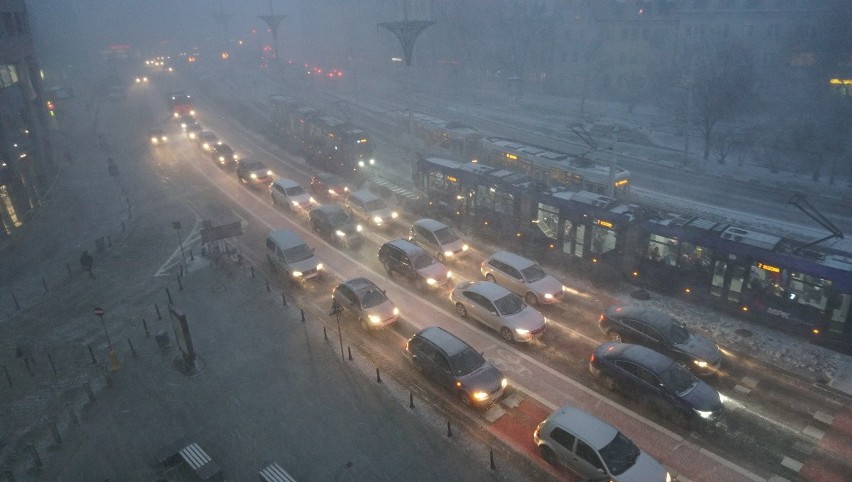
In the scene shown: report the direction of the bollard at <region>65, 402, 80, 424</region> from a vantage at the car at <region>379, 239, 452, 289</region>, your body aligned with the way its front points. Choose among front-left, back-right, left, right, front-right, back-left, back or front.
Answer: right

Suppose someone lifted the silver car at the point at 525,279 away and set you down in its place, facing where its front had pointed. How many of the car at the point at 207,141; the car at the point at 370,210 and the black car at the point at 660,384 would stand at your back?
2

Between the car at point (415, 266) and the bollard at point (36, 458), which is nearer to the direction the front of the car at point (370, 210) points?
the car

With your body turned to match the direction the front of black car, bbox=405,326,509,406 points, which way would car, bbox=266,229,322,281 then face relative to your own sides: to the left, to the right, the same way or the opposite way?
the same way

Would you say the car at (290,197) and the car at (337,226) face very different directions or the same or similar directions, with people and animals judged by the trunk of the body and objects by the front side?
same or similar directions

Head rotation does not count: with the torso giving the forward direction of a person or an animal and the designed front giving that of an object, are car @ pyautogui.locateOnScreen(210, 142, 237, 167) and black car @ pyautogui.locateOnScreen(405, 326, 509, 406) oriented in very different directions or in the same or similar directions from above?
same or similar directions

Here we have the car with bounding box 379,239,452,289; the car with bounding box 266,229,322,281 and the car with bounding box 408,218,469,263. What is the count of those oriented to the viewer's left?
0

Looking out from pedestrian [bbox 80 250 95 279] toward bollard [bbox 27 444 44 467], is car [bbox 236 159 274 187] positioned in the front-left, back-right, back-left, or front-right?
back-left

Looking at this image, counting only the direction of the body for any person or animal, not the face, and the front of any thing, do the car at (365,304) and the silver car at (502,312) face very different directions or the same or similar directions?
same or similar directions

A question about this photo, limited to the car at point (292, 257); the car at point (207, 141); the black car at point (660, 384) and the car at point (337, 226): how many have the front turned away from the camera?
0

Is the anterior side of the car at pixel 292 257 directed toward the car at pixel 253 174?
no

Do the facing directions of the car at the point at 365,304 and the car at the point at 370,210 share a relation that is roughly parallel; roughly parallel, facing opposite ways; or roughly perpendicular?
roughly parallel

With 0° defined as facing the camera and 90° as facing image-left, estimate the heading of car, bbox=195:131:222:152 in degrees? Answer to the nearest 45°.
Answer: approximately 315°

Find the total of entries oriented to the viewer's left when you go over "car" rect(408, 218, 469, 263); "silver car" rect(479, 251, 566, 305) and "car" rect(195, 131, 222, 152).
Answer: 0

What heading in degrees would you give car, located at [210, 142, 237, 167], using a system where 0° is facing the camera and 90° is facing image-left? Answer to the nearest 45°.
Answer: approximately 315°

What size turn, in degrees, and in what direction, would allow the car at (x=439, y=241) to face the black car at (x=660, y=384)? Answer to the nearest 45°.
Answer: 0° — it already faces it

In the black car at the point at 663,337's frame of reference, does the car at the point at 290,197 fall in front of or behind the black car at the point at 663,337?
behind

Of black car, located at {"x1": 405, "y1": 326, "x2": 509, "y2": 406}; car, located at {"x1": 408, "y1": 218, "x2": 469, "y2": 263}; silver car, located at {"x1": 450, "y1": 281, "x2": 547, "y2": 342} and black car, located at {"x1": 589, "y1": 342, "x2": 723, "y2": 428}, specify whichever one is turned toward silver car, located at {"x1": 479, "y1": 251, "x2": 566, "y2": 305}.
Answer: the car

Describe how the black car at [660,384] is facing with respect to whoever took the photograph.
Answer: facing the viewer and to the right of the viewer

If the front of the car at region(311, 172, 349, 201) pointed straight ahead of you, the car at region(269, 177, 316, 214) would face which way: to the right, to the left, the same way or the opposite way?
the same way

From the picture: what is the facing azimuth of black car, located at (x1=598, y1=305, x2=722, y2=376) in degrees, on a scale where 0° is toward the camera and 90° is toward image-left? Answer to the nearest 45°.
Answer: approximately 315°

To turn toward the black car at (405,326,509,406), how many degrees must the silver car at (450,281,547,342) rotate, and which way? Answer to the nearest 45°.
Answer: approximately 45° to its right

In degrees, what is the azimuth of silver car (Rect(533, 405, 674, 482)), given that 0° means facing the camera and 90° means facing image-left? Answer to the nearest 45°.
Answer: approximately 315°
